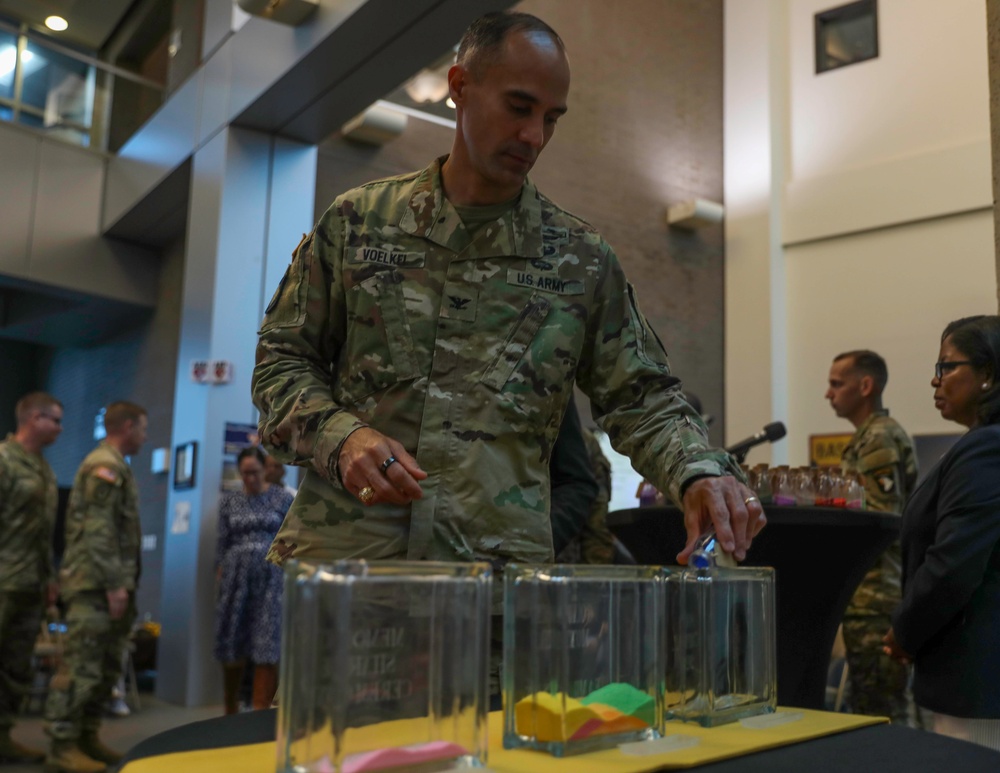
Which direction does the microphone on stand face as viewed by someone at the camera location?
facing to the right of the viewer

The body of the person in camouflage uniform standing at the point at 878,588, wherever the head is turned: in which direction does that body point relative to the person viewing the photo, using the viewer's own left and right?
facing to the left of the viewer

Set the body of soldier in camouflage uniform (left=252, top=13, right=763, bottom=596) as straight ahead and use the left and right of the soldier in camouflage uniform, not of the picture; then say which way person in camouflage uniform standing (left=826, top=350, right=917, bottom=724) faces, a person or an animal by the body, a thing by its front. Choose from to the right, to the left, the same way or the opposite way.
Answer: to the right

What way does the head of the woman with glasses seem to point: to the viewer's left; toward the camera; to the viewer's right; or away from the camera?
to the viewer's left

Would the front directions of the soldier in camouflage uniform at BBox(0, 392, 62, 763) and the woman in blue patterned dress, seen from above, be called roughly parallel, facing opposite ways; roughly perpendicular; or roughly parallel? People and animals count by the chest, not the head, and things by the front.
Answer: roughly perpendicular

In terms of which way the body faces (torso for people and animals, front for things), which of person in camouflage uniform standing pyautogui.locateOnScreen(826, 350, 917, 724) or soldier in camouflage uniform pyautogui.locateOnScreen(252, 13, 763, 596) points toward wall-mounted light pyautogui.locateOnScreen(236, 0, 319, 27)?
the person in camouflage uniform standing

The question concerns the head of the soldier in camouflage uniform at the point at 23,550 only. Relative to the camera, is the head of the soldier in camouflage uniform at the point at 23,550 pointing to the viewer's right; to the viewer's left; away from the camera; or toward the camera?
to the viewer's right

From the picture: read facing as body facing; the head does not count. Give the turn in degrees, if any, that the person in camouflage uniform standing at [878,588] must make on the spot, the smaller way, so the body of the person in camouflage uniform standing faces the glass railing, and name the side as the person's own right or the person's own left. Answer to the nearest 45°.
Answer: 0° — they already face it

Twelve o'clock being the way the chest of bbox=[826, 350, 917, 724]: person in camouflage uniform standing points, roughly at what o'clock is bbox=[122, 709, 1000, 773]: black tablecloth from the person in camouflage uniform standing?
The black tablecloth is roughly at 9 o'clock from the person in camouflage uniform standing.

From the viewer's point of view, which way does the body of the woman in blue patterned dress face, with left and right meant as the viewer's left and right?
facing the viewer

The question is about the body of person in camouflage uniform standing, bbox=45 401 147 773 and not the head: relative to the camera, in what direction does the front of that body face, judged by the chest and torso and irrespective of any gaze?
to the viewer's right

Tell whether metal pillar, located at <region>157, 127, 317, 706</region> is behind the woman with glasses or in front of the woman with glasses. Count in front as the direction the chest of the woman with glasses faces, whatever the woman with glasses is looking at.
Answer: in front

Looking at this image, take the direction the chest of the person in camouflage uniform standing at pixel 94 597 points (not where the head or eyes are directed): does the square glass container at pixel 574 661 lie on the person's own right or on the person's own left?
on the person's own right
